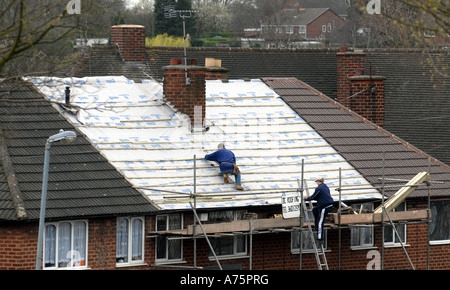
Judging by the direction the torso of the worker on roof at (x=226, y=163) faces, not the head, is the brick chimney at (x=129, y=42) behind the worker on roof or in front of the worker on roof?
in front

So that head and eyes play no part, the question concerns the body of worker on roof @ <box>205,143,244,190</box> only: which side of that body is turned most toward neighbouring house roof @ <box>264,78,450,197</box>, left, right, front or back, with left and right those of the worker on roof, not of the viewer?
right

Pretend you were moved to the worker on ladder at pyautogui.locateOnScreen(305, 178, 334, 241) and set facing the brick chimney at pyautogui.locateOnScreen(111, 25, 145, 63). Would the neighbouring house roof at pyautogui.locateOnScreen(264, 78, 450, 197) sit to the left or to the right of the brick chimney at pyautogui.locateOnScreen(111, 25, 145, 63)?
right

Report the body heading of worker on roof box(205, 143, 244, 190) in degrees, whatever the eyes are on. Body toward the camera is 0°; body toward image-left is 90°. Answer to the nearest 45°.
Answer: approximately 135°

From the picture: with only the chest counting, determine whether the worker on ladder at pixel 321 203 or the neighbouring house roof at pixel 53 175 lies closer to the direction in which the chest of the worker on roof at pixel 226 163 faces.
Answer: the neighbouring house roof

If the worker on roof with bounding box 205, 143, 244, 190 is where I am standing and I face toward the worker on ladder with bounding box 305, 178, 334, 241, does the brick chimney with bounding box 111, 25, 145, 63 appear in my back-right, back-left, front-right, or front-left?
back-left

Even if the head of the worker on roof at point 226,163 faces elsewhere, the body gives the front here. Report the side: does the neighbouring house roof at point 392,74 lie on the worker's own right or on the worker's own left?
on the worker's own right

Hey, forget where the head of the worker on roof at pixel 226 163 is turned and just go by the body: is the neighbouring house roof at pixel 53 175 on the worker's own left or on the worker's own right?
on the worker's own left

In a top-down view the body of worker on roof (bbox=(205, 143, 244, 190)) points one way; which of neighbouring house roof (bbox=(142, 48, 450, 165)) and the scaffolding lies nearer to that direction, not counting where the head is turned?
the neighbouring house roof
